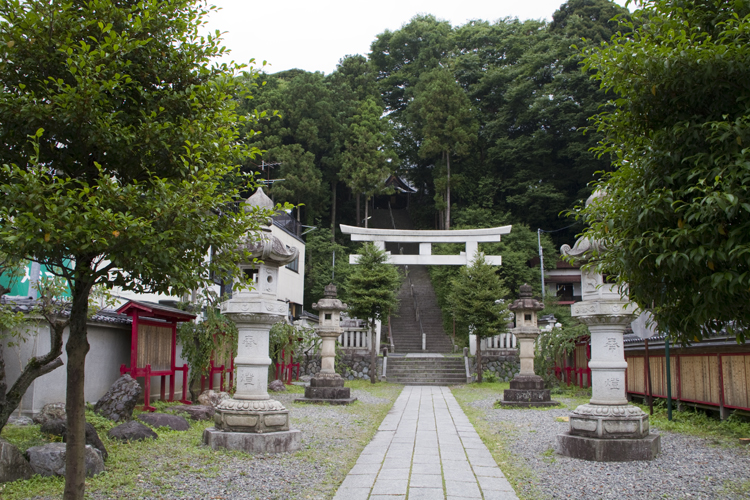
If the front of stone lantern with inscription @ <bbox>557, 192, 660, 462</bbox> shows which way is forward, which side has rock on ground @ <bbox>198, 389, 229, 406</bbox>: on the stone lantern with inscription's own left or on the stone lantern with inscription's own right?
on the stone lantern with inscription's own right

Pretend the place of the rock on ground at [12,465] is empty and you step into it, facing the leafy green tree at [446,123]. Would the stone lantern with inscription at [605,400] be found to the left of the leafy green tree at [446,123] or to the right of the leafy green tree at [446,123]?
right

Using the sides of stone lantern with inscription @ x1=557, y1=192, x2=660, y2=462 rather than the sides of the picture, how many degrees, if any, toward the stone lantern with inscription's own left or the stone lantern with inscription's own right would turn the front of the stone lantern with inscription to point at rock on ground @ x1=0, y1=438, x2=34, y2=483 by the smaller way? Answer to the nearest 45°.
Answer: approximately 45° to the stone lantern with inscription's own right

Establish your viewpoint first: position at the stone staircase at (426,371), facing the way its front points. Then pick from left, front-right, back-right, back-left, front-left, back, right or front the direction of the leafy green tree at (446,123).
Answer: back

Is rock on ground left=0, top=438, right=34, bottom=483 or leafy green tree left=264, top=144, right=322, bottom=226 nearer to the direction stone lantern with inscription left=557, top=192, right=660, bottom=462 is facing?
the rock on ground

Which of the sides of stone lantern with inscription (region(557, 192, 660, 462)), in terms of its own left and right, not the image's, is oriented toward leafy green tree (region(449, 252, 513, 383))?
back

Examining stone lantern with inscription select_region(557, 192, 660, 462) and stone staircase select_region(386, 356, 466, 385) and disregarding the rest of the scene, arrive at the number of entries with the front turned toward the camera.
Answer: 2

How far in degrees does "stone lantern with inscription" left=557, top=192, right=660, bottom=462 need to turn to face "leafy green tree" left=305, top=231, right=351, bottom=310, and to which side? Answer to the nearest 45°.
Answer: approximately 135° to its right

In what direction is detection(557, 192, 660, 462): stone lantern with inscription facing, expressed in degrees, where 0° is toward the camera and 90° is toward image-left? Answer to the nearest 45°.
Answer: approximately 0°

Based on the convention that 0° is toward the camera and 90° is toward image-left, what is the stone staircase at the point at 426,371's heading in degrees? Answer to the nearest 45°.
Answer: approximately 0°

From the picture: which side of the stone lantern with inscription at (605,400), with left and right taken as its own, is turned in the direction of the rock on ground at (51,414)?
right
